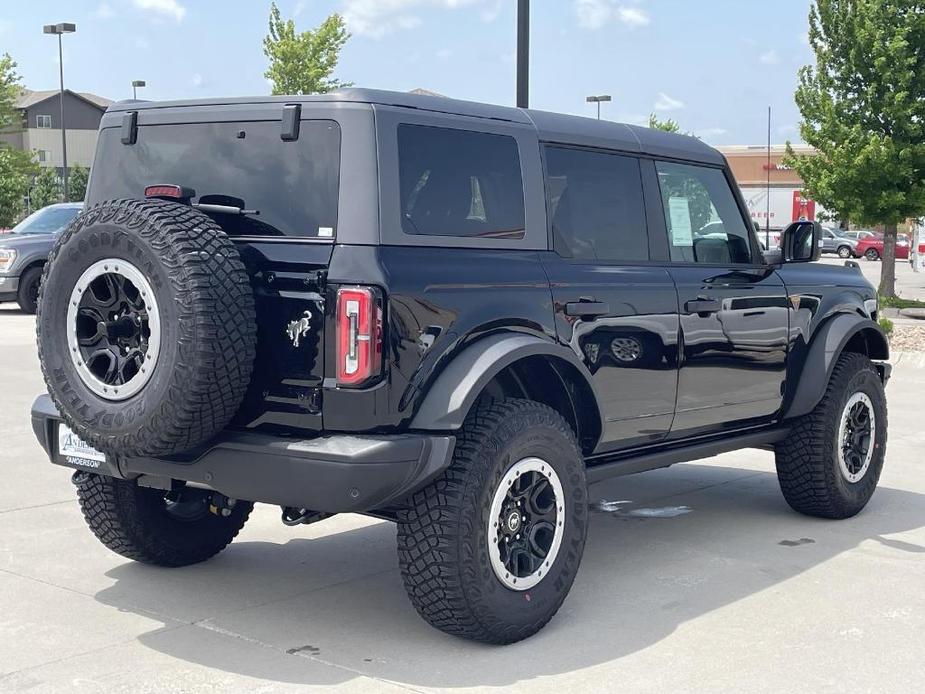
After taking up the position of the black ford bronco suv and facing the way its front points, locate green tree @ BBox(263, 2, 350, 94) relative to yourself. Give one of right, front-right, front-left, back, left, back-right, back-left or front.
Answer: front-left

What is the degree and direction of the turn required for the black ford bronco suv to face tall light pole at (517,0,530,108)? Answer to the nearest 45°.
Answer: approximately 45° to its left

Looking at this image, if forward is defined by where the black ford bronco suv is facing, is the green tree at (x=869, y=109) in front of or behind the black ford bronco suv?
in front

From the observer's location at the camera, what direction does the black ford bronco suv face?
facing away from the viewer and to the right of the viewer
